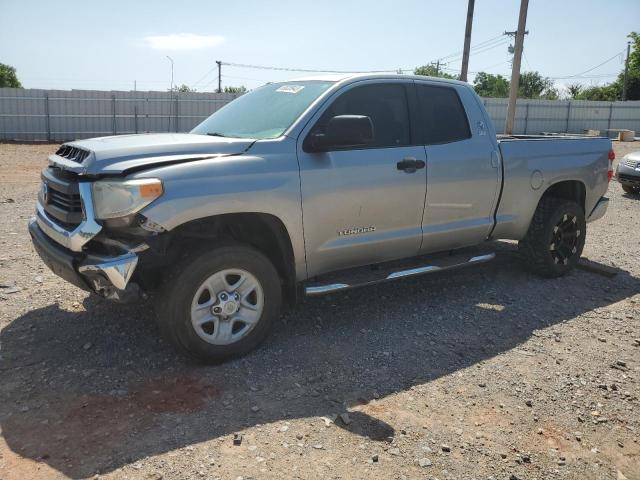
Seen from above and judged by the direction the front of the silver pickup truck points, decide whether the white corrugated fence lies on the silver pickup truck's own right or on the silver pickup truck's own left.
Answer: on the silver pickup truck's own right

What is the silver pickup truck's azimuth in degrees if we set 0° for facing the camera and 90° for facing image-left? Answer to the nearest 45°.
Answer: approximately 45°

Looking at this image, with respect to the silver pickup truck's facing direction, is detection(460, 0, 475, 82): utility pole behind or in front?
behind
